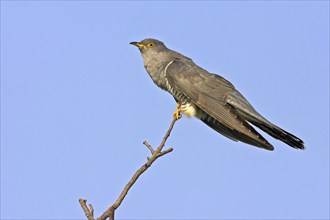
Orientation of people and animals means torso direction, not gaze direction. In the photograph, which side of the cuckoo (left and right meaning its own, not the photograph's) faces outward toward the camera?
left
